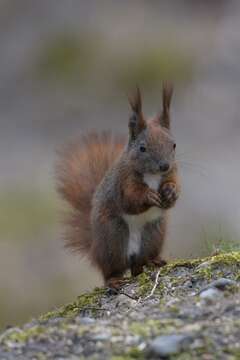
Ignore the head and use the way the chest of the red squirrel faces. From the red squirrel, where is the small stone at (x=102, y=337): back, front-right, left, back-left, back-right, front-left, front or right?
front-right

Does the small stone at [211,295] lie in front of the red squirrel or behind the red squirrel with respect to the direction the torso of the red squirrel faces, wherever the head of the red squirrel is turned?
in front

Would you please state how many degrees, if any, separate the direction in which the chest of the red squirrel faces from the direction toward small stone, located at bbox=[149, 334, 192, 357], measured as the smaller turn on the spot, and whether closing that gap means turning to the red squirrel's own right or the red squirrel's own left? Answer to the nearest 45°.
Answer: approximately 45° to the red squirrel's own right

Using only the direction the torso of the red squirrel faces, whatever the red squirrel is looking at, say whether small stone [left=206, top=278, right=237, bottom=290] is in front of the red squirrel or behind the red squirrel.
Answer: in front
